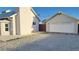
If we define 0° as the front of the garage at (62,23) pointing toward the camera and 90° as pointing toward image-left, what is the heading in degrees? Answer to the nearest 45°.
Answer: approximately 0°

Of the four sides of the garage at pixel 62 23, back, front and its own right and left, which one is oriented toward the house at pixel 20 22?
right
